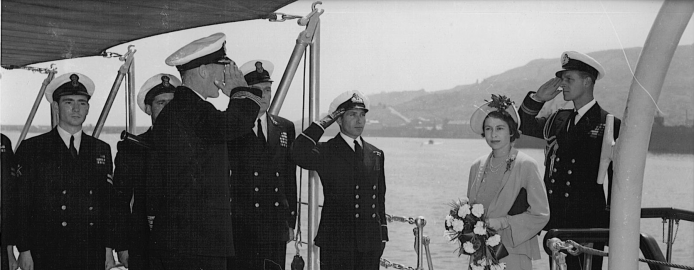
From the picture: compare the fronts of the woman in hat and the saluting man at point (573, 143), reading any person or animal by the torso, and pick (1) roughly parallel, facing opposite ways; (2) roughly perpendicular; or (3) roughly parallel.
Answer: roughly parallel

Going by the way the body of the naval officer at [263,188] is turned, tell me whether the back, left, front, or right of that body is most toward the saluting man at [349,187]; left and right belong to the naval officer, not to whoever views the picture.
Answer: left

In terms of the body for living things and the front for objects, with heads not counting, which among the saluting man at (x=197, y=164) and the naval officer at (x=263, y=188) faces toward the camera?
the naval officer

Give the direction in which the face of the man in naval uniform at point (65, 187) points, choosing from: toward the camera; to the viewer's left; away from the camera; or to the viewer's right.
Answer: toward the camera

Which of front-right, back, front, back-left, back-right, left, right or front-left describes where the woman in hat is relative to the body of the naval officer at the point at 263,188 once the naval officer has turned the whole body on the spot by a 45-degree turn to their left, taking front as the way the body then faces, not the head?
front-left

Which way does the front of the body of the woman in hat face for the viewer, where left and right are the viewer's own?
facing the viewer and to the left of the viewer

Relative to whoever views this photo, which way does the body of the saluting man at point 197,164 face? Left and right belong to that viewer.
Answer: facing away from the viewer and to the right of the viewer

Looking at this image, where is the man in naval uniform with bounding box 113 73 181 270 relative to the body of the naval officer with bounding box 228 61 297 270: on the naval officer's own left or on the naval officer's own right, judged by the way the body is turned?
on the naval officer's own right

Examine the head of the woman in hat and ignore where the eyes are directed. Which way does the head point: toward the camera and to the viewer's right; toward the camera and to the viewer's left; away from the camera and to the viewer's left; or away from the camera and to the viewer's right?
toward the camera and to the viewer's left

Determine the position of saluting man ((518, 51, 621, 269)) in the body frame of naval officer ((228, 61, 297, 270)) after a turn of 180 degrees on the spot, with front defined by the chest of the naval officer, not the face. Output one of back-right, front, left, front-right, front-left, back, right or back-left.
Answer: right

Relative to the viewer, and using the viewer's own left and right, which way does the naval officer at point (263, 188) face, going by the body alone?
facing the viewer

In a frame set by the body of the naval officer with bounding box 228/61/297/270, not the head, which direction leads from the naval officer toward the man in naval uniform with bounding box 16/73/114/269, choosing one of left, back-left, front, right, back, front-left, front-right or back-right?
right

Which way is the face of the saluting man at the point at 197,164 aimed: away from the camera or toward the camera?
away from the camera

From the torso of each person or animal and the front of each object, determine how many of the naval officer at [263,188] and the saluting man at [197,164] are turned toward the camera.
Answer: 1

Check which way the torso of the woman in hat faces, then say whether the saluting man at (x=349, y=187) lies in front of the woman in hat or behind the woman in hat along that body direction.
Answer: in front
